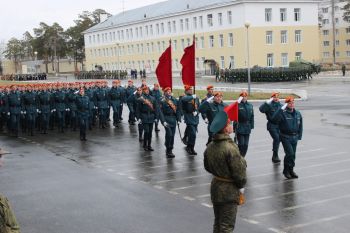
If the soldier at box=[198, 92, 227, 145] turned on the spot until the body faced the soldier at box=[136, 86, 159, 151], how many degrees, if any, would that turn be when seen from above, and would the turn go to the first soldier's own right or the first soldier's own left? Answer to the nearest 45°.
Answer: approximately 180°

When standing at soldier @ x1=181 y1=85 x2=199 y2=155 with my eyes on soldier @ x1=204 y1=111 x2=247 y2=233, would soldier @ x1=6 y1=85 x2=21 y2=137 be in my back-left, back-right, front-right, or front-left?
back-right

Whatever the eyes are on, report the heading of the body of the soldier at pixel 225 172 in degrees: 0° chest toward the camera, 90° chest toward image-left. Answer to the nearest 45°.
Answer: approximately 225°

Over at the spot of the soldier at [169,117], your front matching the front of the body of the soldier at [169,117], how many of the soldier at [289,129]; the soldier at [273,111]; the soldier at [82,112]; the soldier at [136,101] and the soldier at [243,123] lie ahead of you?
3
